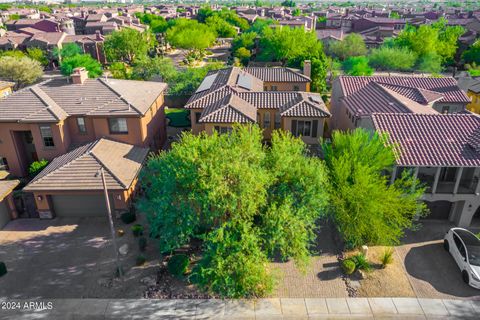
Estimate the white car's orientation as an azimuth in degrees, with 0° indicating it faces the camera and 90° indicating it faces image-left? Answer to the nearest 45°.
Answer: approximately 315°

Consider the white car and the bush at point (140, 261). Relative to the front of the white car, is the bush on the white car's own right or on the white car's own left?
on the white car's own right

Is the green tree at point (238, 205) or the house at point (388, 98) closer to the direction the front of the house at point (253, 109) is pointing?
the green tree

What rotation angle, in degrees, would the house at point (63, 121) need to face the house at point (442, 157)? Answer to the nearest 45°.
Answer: approximately 45° to its left

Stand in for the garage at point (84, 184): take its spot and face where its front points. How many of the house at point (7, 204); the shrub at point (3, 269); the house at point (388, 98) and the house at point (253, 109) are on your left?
2

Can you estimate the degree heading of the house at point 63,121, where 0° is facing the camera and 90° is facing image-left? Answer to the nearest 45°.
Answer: approximately 0°

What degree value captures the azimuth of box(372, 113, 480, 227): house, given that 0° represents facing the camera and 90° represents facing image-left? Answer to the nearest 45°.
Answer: approximately 0°

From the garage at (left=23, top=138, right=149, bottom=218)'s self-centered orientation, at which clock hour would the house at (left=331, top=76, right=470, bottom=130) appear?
the house at (left=331, top=76, right=470, bottom=130) is roughly at 9 o'clock from the garage at (left=23, top=138, right=149, bottom=218).
